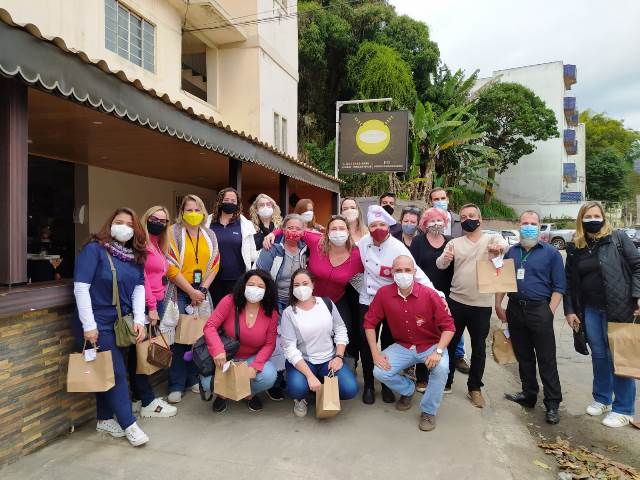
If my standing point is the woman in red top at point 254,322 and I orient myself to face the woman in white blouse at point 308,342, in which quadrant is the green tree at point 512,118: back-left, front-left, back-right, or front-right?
front-left

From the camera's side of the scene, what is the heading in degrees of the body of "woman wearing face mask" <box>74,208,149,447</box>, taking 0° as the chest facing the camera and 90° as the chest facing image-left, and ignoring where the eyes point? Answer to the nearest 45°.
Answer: approximately 315°

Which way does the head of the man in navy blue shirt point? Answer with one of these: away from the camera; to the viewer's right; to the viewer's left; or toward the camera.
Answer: toward the camera

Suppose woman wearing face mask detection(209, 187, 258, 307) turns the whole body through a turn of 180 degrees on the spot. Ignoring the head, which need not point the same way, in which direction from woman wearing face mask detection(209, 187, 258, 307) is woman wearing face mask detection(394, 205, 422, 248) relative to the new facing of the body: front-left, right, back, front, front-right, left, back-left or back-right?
right

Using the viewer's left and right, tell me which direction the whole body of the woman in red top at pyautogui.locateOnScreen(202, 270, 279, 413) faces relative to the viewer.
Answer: facing the viewer

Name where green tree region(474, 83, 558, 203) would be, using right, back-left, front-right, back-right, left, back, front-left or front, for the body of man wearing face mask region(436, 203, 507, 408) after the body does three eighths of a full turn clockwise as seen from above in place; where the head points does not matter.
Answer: front-right

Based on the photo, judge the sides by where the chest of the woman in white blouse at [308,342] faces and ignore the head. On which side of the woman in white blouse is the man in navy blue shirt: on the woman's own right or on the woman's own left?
on the woman's own left

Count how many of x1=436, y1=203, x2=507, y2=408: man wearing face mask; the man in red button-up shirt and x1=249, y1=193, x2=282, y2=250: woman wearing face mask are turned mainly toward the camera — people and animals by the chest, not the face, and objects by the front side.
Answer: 3

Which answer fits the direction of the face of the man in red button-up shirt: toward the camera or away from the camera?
toward the camera

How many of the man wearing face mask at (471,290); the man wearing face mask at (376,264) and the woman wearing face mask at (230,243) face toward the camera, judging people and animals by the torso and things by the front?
3

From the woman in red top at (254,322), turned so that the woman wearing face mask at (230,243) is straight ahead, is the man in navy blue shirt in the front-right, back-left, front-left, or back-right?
back-right

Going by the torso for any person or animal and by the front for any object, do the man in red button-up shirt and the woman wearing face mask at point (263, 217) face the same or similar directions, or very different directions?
same or similar directions

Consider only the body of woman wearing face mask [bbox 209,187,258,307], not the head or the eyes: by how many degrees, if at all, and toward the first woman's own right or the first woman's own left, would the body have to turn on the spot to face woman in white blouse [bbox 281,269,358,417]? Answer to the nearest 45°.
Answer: approximately 45° to the first woman's own left

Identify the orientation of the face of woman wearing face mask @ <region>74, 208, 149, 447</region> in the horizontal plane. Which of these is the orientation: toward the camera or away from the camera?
toward the camera

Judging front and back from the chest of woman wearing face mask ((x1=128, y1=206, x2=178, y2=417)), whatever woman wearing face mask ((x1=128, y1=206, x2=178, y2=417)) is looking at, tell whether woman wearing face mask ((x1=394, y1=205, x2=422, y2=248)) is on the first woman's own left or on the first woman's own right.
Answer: on the first woman's own left

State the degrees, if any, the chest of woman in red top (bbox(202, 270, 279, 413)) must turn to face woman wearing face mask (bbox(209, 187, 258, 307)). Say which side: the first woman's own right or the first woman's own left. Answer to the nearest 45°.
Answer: approximately 180°

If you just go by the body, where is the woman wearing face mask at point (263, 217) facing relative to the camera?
toward the camera

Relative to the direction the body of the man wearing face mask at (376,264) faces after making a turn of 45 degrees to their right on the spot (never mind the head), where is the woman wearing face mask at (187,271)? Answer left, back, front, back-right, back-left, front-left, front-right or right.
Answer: front-right

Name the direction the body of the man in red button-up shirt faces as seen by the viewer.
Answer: toward the camera

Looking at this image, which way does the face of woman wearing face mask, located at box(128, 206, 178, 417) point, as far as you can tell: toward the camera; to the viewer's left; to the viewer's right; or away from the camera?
toward the camera

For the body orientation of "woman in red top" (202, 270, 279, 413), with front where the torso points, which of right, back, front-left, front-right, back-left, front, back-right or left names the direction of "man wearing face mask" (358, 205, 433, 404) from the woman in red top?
left

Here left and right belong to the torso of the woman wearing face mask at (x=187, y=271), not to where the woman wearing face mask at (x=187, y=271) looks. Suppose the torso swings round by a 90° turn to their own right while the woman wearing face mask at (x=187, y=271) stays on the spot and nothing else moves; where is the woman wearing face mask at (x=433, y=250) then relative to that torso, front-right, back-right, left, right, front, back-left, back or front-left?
back
